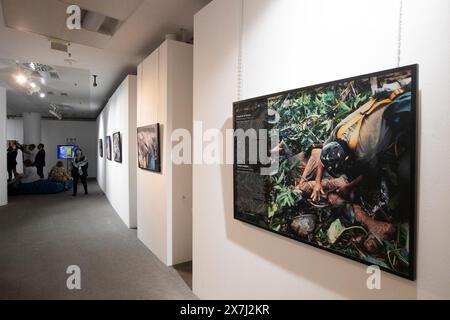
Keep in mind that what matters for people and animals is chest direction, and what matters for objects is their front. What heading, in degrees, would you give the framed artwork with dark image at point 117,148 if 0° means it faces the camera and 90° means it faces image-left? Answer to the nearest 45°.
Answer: approximately 90°

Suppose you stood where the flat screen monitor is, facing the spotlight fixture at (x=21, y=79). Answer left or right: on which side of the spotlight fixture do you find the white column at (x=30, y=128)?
right

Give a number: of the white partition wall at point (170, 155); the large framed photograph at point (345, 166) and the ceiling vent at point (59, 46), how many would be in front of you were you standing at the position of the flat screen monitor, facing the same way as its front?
3

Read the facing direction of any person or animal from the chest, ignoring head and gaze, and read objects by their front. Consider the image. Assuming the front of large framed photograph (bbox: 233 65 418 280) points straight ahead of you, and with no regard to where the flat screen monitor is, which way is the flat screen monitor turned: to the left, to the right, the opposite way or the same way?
to the left

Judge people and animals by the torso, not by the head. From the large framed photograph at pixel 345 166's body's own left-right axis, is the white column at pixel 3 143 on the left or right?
on its right

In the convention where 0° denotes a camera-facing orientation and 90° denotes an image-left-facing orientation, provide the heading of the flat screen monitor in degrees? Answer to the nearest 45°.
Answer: approximately 0°

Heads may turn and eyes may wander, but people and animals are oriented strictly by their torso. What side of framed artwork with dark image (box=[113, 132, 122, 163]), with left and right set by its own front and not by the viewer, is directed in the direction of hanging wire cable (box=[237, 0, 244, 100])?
left

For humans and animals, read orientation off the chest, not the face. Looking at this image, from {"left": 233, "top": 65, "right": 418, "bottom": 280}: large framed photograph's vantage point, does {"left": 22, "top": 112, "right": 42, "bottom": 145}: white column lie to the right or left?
on its right

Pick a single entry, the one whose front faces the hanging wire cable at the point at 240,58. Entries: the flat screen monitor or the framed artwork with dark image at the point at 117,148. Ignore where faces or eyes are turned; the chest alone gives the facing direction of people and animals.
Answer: the flat screen monitor

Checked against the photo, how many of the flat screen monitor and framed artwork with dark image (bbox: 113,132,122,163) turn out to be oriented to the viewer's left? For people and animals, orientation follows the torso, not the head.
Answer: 1
